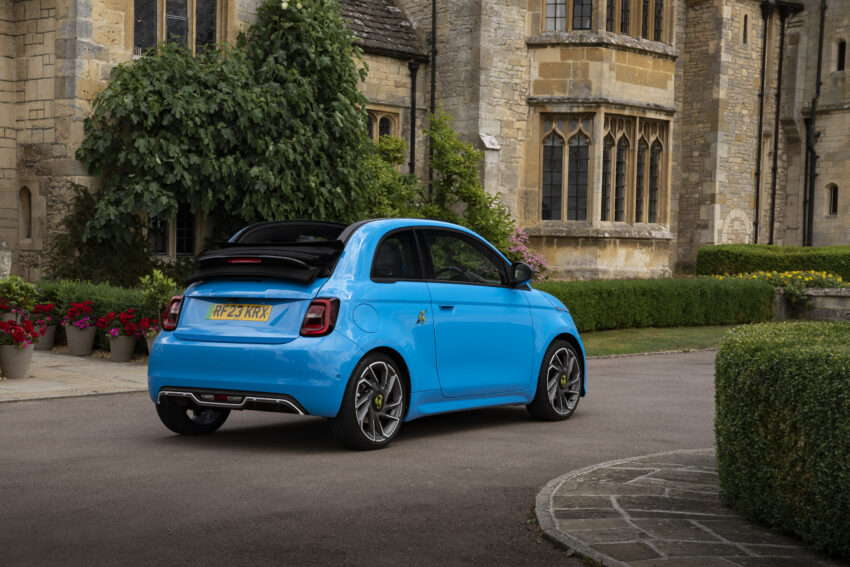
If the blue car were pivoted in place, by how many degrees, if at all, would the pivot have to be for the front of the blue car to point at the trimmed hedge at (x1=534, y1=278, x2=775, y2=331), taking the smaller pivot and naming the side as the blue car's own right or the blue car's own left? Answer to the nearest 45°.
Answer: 0° — it already faces it

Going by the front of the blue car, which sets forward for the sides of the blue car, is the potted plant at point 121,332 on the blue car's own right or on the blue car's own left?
on the blue car's own left

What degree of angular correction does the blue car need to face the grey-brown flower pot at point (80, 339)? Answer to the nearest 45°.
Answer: approximately 90° to its left

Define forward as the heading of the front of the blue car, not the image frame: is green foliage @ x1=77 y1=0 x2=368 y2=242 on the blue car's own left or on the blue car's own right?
on the blue car's own left

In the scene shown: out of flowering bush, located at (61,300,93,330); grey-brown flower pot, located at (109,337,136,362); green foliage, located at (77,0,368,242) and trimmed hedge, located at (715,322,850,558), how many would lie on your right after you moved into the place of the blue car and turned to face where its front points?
1

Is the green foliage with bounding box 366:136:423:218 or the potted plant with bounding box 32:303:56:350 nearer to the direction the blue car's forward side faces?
the green foliage

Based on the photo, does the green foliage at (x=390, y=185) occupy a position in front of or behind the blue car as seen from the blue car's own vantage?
in front

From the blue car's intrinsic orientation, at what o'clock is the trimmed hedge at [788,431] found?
The trimmed hedge is roughly at 3 o'clock from the blue car.

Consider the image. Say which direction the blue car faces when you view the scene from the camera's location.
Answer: facing away from the viewer and to the right of the viewer

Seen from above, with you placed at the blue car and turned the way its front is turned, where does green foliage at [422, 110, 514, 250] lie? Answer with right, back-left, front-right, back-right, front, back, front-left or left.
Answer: front-left

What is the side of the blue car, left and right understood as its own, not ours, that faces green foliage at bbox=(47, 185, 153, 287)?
left
